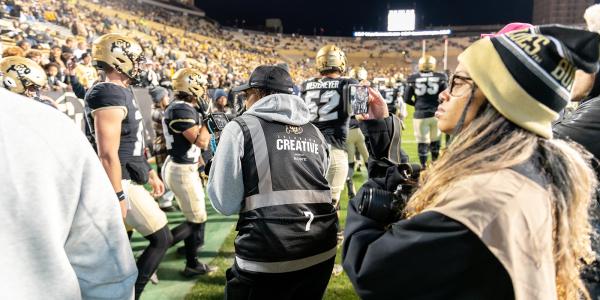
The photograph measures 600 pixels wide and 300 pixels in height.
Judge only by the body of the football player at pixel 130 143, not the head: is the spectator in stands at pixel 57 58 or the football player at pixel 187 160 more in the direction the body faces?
the football player

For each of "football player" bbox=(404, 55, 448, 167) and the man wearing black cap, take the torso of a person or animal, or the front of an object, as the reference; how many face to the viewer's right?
0

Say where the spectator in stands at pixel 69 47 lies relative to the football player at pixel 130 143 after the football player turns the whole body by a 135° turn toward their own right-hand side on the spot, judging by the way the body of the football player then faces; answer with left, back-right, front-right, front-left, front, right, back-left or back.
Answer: back-right

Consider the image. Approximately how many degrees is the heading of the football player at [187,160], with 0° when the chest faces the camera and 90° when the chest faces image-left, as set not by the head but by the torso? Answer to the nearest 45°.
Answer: approximately 270°

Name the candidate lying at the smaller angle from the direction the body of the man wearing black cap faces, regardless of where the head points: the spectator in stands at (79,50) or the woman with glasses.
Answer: the spectator in stands

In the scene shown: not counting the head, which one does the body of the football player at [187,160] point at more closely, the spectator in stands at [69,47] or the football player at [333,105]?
the football player

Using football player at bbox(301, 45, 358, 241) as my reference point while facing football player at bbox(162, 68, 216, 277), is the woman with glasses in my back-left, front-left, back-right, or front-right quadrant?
front-left

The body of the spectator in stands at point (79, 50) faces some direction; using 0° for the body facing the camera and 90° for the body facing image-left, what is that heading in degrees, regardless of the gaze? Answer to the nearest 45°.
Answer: approximately 315°

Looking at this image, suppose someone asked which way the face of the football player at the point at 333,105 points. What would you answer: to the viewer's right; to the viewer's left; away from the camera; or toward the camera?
away from the camera

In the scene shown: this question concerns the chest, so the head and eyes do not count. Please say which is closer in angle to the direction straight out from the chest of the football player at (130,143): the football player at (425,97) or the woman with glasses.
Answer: the football player

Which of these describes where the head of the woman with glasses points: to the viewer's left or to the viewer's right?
to the viewer's left
